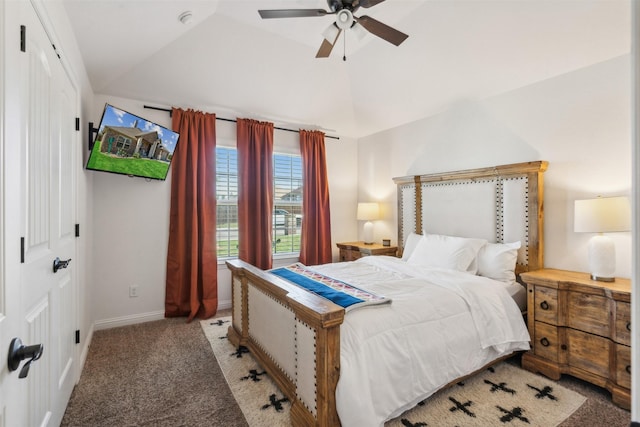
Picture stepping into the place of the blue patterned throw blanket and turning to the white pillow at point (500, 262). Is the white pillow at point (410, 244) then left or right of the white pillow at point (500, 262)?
left

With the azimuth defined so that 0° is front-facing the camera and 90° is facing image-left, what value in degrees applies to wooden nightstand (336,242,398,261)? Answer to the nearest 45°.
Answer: approximately 45°

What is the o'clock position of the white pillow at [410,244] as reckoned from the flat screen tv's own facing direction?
The white pillow is roughly at 11 o'clock from the flat screen tv.

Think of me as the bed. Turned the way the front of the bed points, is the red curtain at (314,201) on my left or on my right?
on my right

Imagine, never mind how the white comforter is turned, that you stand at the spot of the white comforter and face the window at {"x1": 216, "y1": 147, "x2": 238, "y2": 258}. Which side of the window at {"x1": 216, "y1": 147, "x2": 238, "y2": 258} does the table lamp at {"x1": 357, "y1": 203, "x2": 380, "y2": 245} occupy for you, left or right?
right

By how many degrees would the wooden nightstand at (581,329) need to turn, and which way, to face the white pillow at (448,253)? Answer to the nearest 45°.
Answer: approximately 45° to its right

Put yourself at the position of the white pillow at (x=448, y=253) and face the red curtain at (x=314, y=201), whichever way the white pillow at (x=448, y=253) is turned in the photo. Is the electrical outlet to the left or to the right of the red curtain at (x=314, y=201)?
left

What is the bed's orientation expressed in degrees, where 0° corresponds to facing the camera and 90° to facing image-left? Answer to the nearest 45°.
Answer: approximately 45°

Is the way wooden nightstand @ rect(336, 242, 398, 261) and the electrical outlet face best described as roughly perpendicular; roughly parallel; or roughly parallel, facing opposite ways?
roughly perpendicular

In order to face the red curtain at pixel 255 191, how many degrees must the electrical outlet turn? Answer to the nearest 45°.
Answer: approximately 90° to its left
